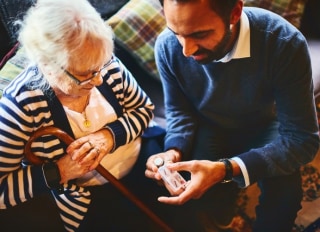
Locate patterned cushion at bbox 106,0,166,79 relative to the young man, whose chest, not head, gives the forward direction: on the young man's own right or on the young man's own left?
on the young man's own right

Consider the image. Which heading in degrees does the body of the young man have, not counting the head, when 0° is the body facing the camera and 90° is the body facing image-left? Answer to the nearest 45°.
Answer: approximately 45°

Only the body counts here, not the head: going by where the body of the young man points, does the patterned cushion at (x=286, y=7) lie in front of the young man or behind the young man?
behind

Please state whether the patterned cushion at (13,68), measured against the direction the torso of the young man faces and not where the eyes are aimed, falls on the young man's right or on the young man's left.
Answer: on the young man's right

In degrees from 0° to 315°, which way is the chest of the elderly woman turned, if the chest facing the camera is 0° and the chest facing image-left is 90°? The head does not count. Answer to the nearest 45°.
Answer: approximately 315°

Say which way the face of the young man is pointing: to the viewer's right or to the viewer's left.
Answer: to the viewer's left

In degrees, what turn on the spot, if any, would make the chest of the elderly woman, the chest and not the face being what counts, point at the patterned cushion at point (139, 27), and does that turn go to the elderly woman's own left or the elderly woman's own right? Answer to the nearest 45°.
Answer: approximately 90° to the elderly woman's own left
